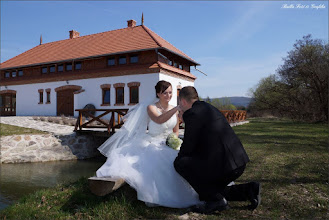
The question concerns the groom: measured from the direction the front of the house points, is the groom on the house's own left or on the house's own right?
on the house's own left

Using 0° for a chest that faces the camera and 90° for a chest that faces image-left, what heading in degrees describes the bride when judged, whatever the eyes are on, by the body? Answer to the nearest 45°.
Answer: approximately 315°

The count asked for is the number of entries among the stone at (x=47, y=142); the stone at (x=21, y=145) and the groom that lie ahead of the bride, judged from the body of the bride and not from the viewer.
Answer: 1

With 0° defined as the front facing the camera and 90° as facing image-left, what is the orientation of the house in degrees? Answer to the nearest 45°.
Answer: approximately 45°

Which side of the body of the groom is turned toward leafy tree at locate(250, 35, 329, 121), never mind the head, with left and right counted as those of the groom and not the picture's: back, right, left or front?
right

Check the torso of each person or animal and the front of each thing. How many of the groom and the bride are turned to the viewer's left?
1

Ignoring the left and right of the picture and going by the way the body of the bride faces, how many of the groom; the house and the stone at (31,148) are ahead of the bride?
1

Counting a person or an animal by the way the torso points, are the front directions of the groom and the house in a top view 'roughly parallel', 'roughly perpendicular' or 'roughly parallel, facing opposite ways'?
roughly perpendicular

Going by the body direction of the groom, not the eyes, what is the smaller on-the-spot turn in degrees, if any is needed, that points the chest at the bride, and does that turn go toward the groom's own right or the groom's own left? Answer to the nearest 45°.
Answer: approximately 45° to the groom's own right

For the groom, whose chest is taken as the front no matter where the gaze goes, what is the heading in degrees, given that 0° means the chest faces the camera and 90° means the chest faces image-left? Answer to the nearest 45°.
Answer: approximately 90°

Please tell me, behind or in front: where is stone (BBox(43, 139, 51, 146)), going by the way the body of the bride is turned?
behind
